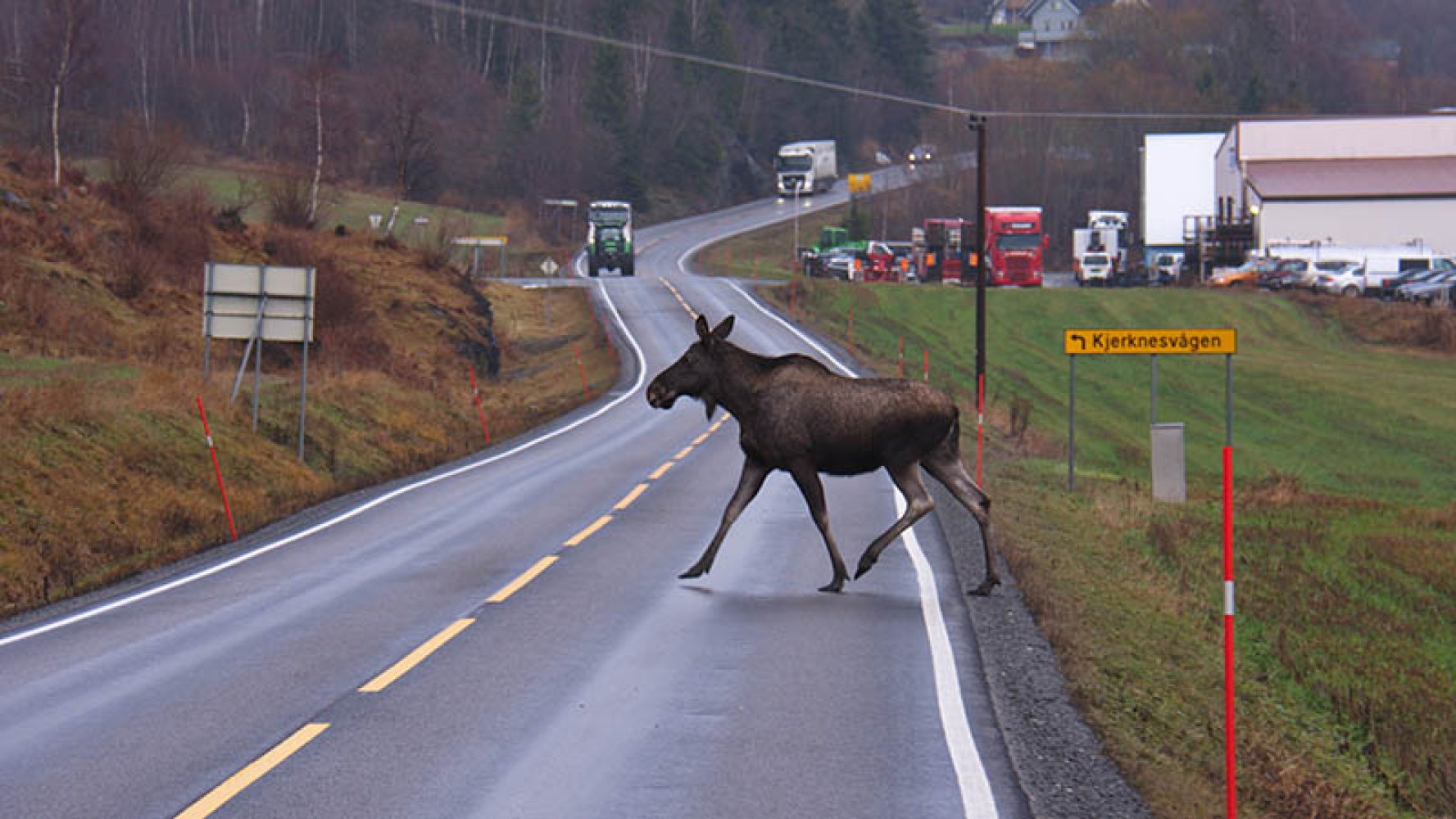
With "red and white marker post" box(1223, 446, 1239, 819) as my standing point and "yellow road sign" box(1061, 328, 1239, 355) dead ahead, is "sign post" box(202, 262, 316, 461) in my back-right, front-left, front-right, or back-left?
front-left

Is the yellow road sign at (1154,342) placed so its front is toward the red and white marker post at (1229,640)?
yes

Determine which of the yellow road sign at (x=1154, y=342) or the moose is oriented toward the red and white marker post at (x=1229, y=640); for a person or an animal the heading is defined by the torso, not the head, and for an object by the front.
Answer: the yellow road sign

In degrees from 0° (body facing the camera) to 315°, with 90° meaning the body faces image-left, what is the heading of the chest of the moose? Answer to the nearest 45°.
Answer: approximately 90°

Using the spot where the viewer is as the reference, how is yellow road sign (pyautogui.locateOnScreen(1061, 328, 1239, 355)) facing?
facing the viewer

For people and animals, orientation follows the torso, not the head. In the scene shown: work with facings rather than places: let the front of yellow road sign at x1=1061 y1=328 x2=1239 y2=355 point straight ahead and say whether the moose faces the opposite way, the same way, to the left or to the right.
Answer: to the right

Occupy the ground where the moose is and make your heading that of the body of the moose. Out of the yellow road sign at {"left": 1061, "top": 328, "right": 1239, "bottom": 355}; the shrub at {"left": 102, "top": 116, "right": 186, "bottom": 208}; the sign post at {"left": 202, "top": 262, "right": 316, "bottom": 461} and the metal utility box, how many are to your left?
0

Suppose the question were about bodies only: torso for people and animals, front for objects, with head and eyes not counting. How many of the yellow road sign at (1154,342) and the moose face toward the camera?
1

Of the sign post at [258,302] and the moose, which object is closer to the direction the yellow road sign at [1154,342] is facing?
the moose

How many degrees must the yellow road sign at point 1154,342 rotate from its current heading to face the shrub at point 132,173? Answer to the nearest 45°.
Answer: approximately 135° to its right

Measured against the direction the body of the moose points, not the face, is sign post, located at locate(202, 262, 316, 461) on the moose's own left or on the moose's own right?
on the moose's own right

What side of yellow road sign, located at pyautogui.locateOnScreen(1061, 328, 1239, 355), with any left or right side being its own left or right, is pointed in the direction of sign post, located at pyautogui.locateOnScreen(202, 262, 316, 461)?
right

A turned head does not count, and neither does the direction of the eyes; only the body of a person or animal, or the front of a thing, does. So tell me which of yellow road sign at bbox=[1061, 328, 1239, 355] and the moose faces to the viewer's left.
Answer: the moose

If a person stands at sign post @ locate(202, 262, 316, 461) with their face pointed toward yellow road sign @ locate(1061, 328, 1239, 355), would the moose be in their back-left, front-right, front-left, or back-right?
front-right

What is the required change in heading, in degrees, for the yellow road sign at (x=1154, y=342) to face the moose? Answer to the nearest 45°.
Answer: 0° — it already faces it
